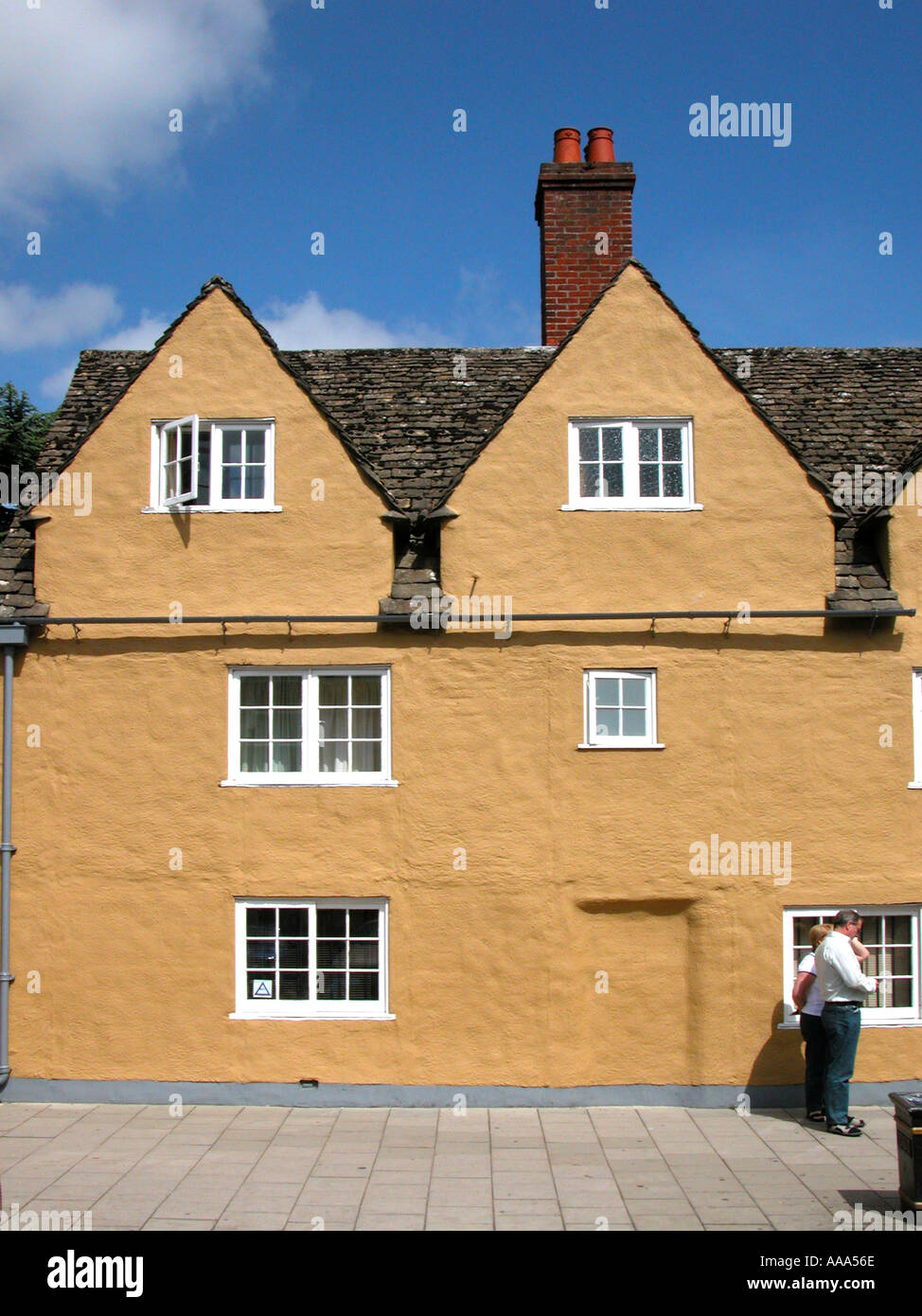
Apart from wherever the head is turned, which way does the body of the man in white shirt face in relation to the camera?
to the viewer's right

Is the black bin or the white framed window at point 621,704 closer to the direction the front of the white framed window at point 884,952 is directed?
the black bin

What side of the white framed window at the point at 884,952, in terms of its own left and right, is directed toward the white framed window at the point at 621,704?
right

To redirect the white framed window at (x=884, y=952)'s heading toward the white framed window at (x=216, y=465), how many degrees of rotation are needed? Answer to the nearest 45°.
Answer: approximately 90° to its right
